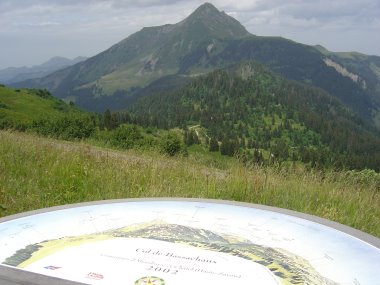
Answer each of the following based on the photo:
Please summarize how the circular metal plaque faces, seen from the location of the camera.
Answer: facing the viewer

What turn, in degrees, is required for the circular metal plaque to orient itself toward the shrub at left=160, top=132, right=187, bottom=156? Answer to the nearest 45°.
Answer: approximately 180°
